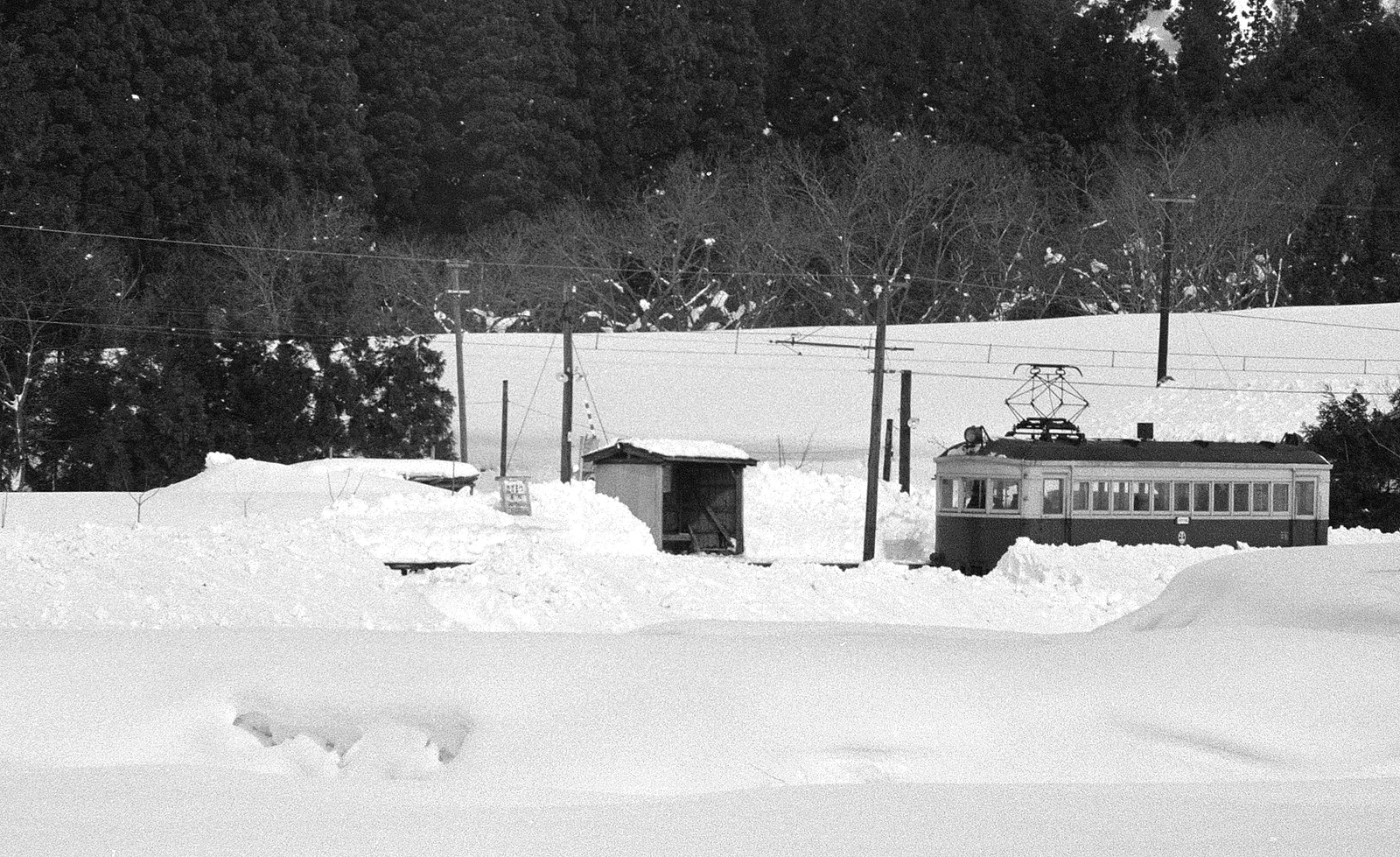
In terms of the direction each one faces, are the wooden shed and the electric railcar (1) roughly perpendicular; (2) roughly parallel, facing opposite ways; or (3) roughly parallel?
roughly perpendicular

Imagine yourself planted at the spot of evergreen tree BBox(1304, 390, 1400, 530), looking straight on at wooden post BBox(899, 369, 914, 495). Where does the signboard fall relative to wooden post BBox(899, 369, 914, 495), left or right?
left

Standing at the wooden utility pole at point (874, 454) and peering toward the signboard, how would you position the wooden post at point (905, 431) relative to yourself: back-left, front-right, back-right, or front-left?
back-right

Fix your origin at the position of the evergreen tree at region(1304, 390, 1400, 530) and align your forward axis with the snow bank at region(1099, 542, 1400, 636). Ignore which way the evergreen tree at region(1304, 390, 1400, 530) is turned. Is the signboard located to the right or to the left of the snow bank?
right
